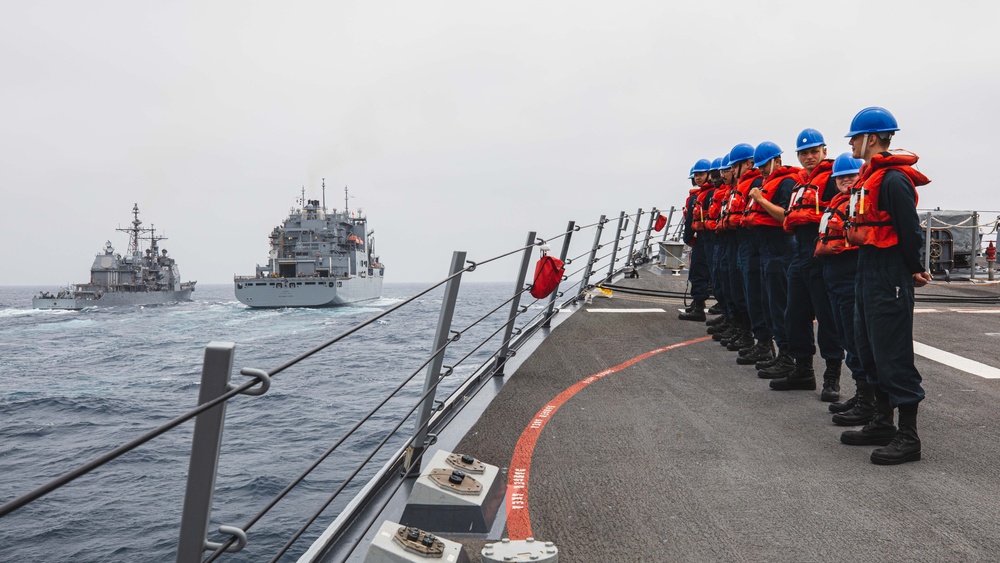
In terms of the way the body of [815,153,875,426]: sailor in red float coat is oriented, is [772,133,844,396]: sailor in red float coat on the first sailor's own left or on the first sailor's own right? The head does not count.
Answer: on the first sailor's own right

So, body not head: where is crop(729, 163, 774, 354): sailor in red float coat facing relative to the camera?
to the viewer's left

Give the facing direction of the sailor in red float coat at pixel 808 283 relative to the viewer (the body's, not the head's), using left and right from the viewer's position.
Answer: facing the viewer and to the left of the viewer

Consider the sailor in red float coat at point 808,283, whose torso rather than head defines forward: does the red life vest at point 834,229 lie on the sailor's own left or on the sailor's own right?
on the sailor's own left

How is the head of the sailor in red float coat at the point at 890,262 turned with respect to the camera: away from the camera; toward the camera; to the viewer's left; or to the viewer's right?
to the viewer's left

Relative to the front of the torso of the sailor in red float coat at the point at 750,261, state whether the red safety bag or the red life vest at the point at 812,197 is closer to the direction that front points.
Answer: the red safety bag

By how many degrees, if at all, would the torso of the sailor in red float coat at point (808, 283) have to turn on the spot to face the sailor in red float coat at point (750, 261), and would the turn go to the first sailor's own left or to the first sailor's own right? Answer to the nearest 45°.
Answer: approximately 90° to the first sailor's own right

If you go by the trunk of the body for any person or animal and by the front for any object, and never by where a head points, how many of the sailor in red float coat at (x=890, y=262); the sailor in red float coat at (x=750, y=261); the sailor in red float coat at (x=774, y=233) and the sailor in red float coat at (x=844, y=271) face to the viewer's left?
4

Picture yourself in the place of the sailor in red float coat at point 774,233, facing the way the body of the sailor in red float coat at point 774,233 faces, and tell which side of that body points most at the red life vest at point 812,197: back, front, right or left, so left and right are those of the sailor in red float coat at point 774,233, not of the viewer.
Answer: left

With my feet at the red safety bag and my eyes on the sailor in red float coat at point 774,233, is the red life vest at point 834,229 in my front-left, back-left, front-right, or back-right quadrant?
front-right

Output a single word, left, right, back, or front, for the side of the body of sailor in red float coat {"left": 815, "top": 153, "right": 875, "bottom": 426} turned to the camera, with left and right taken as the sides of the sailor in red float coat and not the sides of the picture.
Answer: left

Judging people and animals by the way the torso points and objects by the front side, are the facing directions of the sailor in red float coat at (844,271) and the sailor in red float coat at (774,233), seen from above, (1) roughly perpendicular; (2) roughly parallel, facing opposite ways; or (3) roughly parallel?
roughly parallel

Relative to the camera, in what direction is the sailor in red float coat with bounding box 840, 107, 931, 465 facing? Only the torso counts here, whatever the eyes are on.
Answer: to the viewer's left

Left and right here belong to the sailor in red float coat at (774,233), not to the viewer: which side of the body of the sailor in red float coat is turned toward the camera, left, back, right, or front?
left
